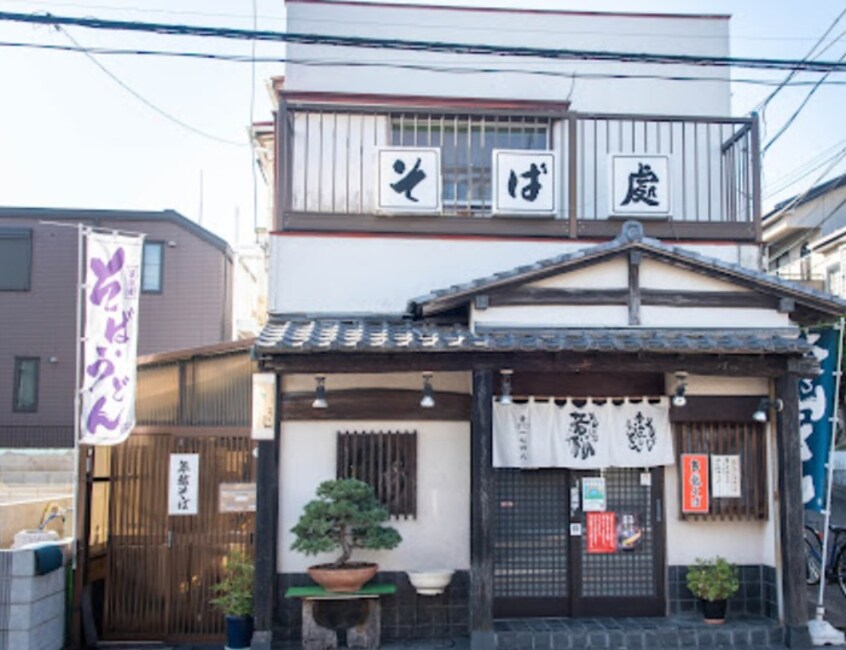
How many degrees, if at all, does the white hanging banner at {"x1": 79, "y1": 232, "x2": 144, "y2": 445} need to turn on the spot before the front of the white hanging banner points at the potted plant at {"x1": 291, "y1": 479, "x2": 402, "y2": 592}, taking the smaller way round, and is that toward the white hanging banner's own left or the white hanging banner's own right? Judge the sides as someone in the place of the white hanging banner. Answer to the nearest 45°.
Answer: approximately 45° to the white hanging banner's own left

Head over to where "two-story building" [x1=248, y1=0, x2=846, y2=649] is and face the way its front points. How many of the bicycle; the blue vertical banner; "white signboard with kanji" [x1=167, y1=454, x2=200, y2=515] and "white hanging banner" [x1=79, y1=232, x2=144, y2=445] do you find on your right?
2

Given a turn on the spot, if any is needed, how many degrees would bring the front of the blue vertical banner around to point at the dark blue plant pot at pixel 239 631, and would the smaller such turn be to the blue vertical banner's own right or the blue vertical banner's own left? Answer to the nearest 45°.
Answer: approximately 45° to the blue vertical banner's own right

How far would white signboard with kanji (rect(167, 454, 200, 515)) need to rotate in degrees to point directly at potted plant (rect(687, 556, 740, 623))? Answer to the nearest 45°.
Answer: approximately 90° to its left

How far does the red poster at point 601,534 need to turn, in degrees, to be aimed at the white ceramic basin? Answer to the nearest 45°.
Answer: approximately 45° to its right

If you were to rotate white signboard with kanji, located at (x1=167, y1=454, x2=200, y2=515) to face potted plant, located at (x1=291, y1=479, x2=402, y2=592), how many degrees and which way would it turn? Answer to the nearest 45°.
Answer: approximately 45° to its left
